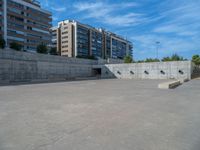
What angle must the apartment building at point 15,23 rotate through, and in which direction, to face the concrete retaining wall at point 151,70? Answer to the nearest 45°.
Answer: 0° — it already faces it

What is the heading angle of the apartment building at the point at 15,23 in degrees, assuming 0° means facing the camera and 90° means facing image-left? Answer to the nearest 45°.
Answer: approximately 315°
